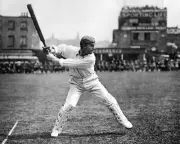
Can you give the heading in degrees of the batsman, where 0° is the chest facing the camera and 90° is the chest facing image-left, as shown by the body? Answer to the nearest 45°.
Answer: approximately 0°
